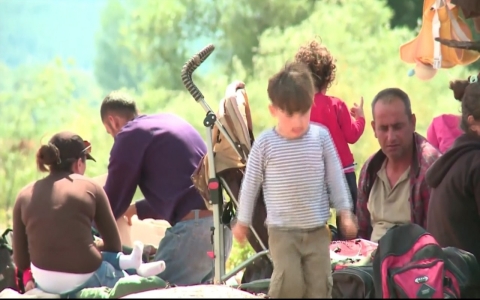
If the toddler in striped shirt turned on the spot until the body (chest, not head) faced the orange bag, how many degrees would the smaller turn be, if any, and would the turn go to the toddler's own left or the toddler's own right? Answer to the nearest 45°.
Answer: approximately 135° to the toddler's own left

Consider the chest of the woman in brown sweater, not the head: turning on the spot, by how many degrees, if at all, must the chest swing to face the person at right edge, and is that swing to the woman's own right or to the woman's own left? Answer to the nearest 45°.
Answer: approximately 45° to the woman's own right

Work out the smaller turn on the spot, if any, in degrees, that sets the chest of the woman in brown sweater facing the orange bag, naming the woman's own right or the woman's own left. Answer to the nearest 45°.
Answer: approximately 45° to the woman's own right

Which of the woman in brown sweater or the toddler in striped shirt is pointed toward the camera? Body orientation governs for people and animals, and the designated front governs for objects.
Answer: the toddler in striped shirt

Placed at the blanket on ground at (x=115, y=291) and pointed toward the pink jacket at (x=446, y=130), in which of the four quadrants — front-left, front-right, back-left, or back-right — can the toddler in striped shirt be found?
front-right

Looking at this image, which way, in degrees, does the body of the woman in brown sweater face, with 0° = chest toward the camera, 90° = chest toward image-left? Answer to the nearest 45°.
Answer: approximately 225°

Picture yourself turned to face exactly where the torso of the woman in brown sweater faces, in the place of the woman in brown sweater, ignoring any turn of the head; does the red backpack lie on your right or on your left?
on your right

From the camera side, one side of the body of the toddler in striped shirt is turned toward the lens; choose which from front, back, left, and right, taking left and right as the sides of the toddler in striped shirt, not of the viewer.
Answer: front

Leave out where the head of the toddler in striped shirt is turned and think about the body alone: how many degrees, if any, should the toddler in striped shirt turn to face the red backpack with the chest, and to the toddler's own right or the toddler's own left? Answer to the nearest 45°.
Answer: approximately 90° to the toddler's own left

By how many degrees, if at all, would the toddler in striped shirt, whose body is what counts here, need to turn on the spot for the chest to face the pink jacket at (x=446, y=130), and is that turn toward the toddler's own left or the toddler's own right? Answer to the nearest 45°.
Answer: approximately 135° to the toddler's own left

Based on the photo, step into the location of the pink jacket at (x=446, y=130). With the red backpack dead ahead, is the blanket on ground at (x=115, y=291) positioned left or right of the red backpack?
right

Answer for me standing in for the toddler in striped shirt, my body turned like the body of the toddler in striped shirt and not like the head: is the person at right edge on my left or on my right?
on my left

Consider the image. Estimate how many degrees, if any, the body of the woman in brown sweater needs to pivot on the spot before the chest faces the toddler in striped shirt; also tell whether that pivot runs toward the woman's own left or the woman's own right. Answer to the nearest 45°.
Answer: approximately 90° to the woman's own right

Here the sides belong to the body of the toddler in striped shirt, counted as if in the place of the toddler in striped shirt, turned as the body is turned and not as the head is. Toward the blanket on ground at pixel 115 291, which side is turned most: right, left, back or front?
right
